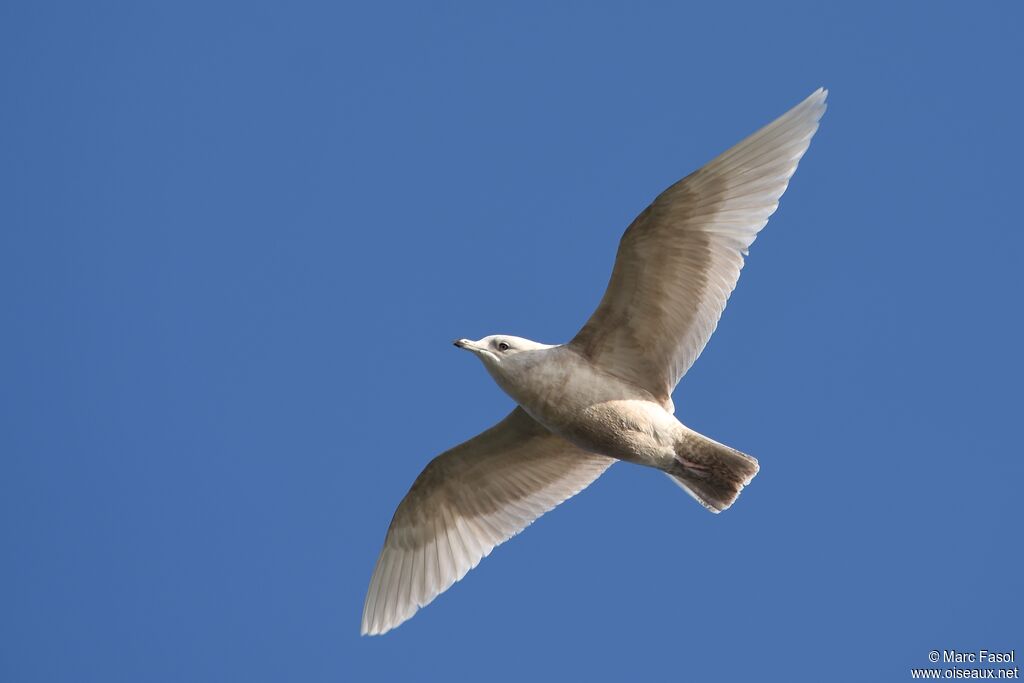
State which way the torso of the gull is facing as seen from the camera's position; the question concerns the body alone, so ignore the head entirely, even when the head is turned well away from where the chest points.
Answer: to the viewer's left
